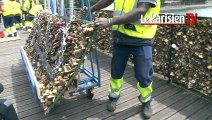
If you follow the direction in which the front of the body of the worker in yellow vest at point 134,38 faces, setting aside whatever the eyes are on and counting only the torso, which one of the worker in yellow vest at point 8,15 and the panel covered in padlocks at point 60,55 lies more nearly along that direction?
the panel covered in padlocks

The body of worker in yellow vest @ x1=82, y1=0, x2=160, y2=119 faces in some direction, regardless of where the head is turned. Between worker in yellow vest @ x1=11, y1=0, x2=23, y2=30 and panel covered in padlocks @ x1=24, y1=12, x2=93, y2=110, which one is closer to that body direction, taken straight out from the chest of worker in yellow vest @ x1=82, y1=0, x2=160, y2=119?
the panel covered in padlocks

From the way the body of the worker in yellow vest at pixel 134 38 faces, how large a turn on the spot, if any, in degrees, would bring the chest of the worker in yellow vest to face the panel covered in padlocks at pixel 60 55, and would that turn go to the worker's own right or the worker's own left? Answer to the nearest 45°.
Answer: approximately 45° to the worker's own right

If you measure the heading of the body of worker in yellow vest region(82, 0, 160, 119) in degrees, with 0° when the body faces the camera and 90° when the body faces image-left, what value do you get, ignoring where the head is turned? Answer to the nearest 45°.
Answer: approximately 45°

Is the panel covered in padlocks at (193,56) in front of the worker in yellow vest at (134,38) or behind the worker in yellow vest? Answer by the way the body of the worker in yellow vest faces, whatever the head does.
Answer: behind

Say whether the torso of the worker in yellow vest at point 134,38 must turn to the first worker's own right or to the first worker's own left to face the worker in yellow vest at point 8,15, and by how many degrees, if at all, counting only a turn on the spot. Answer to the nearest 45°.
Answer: approximately 90° to the first worker's own right

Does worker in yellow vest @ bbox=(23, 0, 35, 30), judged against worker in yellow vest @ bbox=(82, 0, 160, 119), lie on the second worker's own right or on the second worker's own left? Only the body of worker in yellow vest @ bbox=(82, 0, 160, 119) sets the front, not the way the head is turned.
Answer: on the second worker's own right

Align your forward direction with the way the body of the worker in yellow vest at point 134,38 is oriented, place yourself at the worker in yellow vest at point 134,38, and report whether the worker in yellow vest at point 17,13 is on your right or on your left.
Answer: on your right
